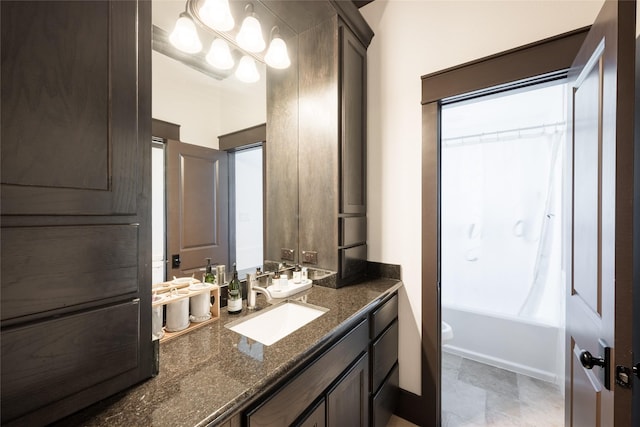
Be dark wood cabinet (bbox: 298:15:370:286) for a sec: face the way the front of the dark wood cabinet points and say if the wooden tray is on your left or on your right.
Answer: on your right

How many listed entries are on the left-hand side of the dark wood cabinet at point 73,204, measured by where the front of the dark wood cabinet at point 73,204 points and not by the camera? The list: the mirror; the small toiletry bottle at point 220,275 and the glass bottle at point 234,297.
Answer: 3

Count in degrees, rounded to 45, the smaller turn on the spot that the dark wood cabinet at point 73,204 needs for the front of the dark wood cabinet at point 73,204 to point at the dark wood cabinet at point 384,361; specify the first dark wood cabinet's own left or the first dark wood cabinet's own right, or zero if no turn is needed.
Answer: approximately 45° to the first dark wood cabinet's own left

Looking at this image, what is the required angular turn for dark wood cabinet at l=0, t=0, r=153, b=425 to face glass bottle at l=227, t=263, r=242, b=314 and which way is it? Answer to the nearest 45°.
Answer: approximately 90° to its left

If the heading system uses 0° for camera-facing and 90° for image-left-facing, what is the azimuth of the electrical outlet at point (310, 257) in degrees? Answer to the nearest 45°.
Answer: approximately 45°

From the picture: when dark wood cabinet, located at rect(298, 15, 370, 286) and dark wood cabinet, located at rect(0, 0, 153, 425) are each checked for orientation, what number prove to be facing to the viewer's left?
0

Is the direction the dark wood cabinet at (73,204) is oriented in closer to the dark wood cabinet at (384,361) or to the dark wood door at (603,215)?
the dark wood door

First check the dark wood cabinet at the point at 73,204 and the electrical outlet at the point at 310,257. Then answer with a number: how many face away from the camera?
0

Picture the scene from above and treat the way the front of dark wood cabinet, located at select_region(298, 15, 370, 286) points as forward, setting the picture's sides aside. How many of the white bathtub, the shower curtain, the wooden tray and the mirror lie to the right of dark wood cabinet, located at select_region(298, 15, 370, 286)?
2

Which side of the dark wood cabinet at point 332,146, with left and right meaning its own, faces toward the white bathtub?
left
